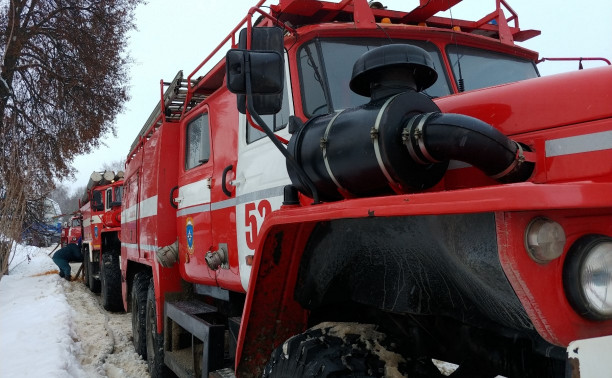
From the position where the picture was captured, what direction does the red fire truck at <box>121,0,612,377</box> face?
facing the viewer and to the right of the viewer

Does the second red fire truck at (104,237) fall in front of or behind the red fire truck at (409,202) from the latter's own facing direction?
behind

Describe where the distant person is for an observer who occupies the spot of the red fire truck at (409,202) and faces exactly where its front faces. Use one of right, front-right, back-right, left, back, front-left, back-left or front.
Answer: back

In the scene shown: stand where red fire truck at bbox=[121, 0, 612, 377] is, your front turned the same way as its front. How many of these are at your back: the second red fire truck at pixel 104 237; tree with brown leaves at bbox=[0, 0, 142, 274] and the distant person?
3

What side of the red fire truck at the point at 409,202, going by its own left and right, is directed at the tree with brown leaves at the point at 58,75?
back
